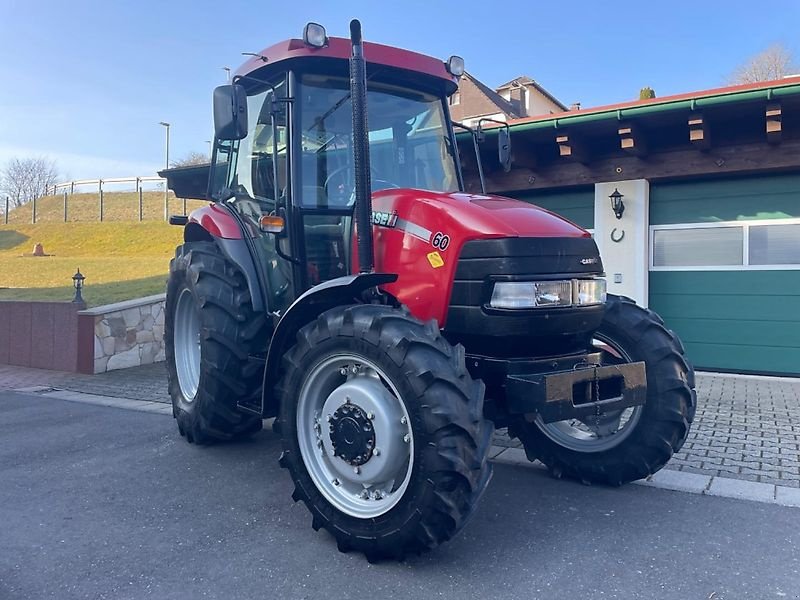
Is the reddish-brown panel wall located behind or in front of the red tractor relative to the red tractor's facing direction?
behind

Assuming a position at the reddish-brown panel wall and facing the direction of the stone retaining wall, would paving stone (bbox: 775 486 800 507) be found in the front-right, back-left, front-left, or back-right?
front-right

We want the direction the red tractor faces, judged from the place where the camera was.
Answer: facing the viewer and to the right of the viewer

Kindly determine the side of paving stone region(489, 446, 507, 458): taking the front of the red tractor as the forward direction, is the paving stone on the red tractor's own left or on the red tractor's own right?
on the red tractor's own left

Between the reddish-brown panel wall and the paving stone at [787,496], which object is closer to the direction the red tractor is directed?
the paving stone

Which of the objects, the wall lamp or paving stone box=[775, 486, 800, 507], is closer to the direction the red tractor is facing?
the paving stone
